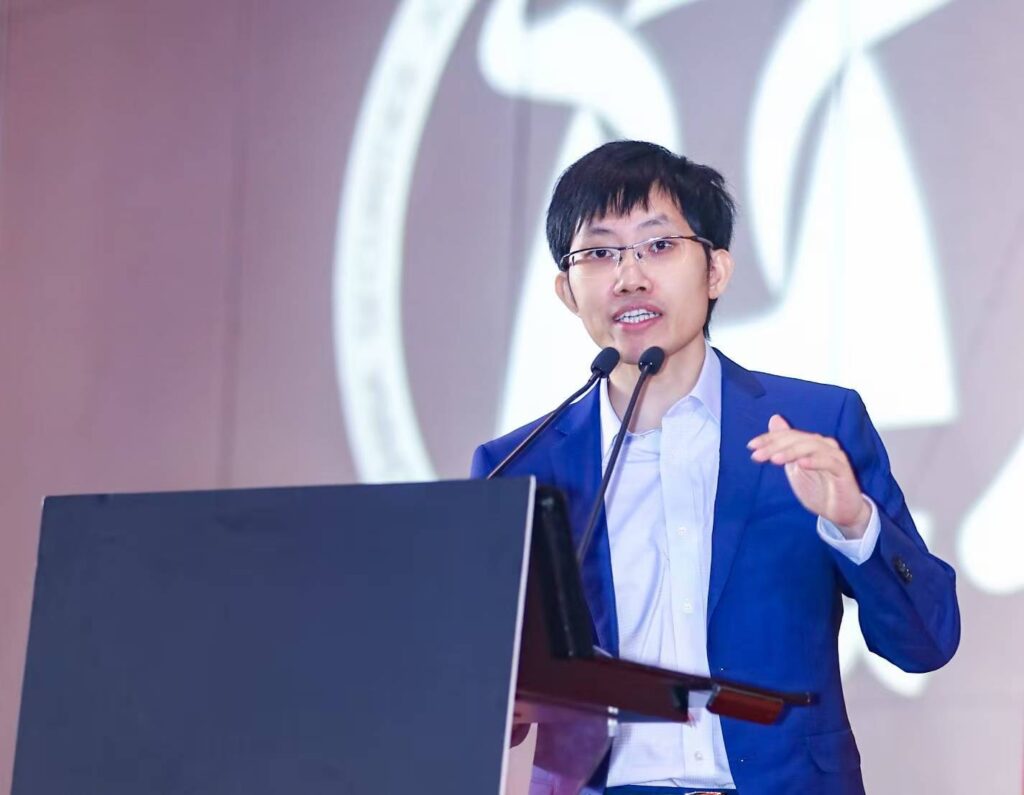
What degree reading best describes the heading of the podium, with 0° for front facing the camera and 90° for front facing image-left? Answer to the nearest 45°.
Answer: approximately 45°

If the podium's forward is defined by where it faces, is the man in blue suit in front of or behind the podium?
behind

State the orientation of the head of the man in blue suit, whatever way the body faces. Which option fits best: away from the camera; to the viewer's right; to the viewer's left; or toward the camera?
toward the camera

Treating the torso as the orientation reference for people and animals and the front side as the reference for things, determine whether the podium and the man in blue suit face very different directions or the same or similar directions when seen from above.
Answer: same or similar directions

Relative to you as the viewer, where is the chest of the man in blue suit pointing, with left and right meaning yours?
facing the viewer and to the left of the viewer

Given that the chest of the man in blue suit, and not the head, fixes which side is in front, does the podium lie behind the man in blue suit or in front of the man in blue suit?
in front
